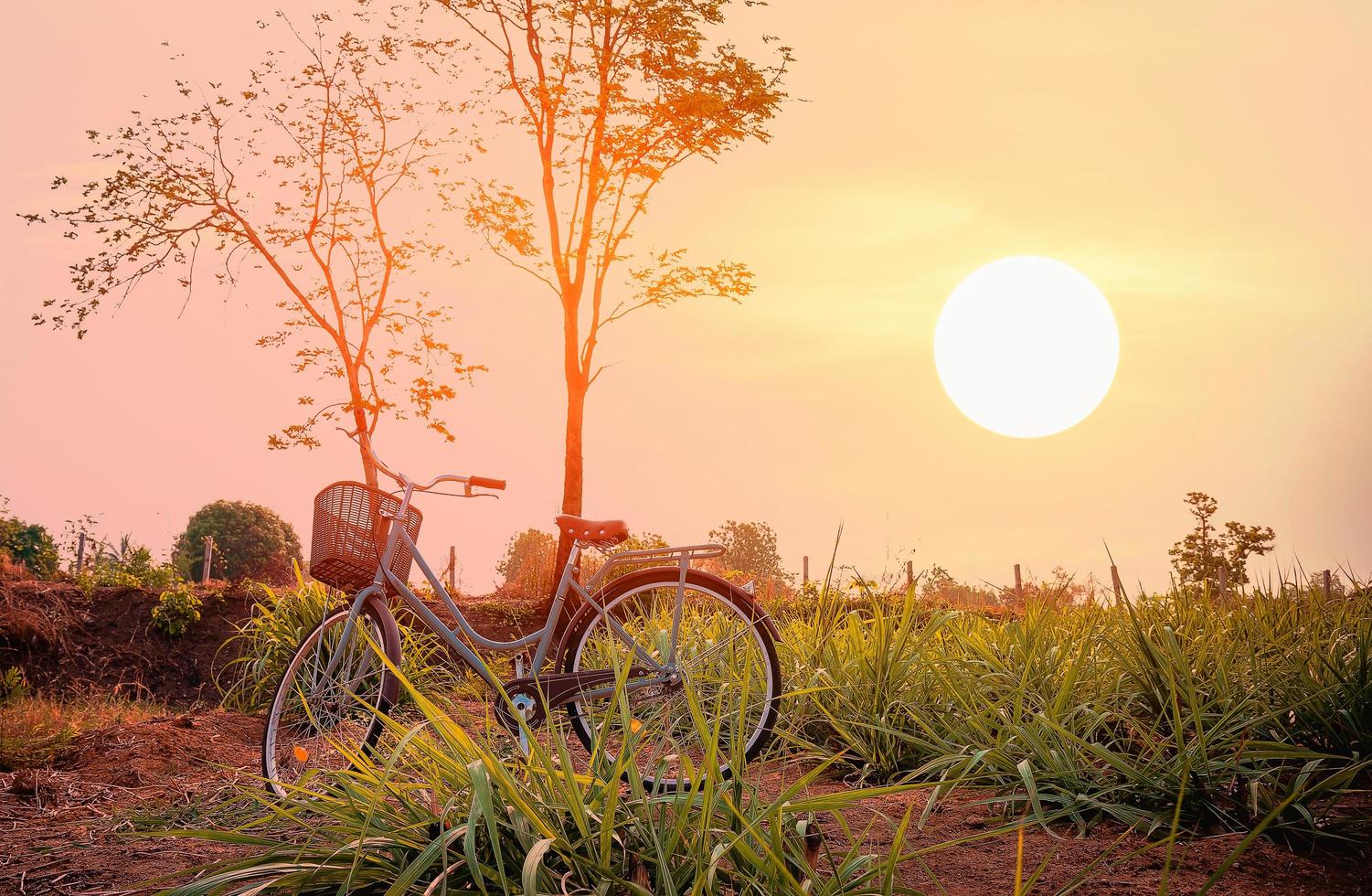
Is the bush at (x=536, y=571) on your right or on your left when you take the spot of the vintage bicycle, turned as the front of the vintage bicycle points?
on your right

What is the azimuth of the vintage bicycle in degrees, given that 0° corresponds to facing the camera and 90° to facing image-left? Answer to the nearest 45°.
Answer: approximately 90°

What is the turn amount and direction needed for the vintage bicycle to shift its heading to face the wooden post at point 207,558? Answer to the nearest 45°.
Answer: approximately 90° to its right

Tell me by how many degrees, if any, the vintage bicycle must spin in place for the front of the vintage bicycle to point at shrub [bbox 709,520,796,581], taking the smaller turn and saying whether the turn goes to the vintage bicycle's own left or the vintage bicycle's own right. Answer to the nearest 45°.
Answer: approximately 90° to the vintage bicycle's own right

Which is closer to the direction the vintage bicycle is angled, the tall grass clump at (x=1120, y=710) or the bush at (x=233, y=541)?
the bush

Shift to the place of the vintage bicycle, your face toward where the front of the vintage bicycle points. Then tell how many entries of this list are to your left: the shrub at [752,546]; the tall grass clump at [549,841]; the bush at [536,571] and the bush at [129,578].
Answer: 1

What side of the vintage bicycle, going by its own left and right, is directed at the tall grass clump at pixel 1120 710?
back

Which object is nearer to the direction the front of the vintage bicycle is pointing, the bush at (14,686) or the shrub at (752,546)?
the bush

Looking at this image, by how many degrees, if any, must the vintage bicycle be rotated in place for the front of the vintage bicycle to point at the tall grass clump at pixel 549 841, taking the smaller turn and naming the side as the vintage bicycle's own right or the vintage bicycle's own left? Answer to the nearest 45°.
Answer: approximately 90° to the vintage bicycle's own left

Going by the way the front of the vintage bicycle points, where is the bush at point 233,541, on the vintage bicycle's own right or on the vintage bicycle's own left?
on the vintage bicycle's own right
